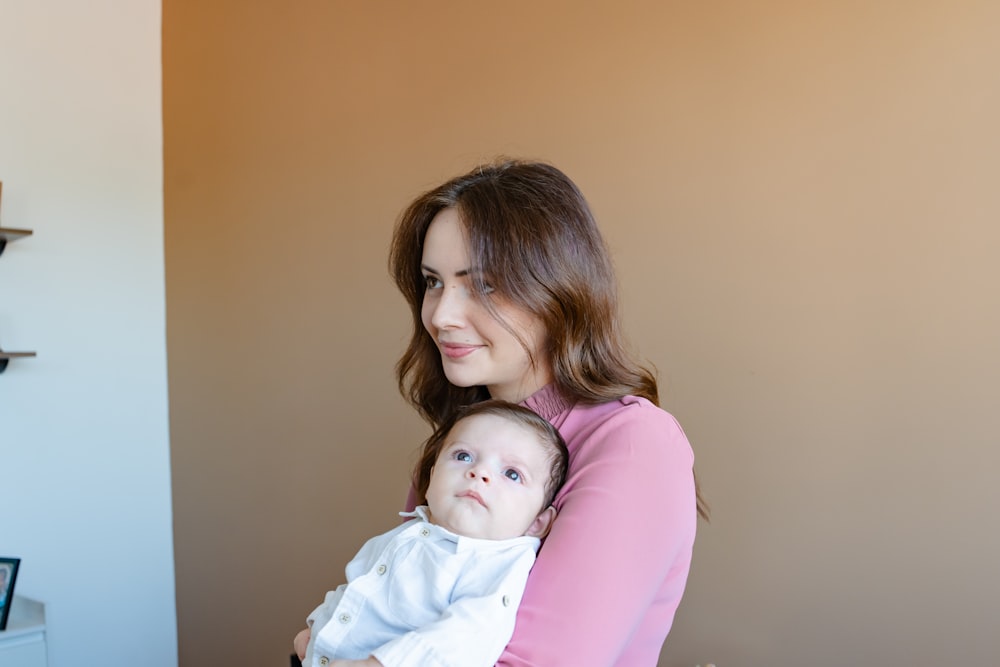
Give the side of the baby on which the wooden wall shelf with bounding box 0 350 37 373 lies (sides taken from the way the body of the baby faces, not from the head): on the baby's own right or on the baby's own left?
on the baby's own right

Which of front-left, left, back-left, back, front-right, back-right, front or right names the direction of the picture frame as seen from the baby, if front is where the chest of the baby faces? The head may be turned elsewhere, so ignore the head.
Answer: right

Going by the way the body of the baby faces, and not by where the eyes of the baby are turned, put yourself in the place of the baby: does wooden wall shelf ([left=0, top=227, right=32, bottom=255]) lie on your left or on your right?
on your right

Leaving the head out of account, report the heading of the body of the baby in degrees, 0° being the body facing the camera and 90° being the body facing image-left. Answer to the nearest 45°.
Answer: approximately 45°

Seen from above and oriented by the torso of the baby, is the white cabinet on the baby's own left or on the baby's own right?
on the baby's own right

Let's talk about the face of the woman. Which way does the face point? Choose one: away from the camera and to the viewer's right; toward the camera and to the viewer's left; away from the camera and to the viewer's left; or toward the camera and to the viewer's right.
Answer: toward the camera and to the viewer's left

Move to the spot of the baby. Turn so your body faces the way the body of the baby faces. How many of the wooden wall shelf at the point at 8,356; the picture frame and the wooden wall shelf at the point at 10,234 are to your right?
3
